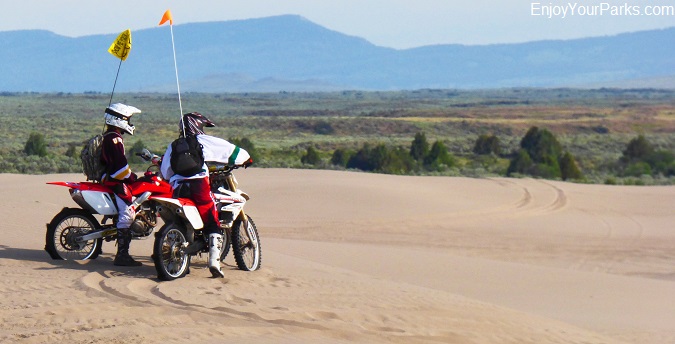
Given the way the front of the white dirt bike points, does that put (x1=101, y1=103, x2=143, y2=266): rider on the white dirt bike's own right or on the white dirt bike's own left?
on the white dirt bike's own left

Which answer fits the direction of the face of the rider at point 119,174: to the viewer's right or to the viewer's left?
to the viewer's right

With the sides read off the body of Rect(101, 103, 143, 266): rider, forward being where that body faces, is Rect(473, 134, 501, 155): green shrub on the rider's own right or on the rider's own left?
on the rider's own left

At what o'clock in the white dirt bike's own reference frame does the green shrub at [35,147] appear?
The green shrub is roughly at 10 o'clock from the white dirt bike.

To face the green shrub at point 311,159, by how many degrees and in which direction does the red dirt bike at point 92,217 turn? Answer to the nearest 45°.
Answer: approximately 90° to its left

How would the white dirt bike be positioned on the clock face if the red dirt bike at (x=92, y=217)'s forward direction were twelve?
The white dirt bike is roughly at 1 o'clock from the red dirt bike.

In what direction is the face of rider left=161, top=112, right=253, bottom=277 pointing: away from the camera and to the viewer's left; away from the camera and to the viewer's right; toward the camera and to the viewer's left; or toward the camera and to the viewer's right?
away from the camera and to the viewer's right

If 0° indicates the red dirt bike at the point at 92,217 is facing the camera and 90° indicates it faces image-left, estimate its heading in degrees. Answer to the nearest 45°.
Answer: approximately 270°

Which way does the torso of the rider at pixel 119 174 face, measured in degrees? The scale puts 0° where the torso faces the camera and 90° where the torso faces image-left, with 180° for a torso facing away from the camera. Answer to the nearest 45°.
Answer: approximately 270°
